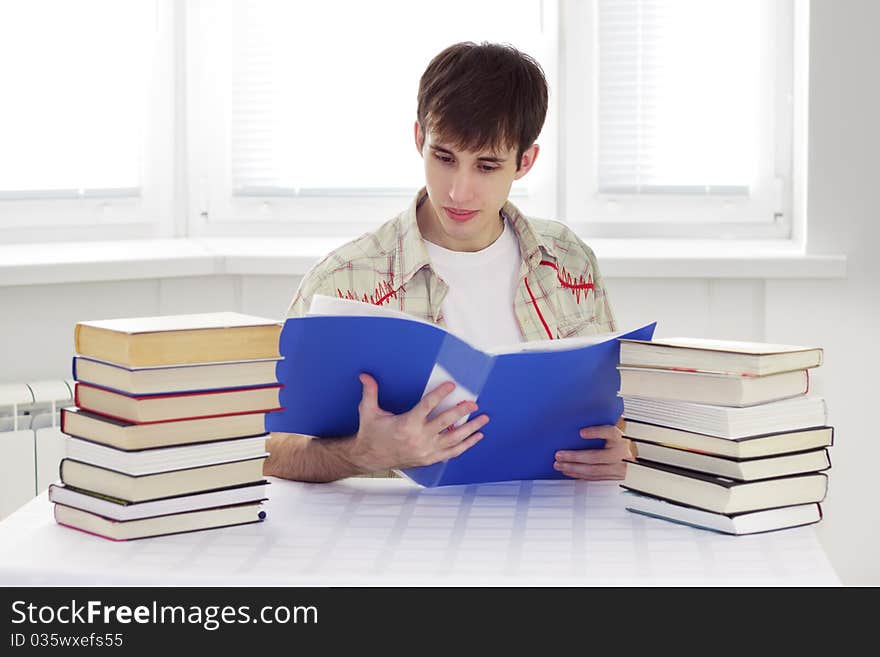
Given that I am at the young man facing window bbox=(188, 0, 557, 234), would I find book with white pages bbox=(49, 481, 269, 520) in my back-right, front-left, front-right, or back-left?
back-left

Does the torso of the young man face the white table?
yes

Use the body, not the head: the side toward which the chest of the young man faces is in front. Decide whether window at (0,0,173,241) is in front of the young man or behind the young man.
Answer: behind

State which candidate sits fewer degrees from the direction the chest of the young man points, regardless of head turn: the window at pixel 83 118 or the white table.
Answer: the white table

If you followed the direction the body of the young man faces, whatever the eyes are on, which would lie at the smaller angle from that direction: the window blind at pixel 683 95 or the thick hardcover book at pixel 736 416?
the thick hardcover book

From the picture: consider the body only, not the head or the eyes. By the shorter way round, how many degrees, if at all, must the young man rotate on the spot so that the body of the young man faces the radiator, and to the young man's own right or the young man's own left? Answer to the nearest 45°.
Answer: approximately 135° to the young man's own right

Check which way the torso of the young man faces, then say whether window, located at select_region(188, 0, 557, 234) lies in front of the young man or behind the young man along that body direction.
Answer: behind

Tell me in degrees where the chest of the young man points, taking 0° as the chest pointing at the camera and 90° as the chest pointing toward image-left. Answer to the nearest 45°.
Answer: approximately 0°
